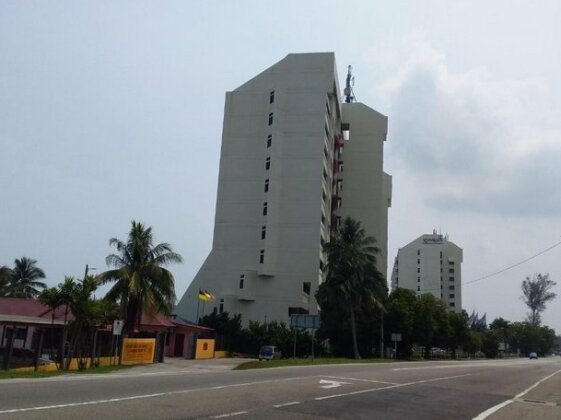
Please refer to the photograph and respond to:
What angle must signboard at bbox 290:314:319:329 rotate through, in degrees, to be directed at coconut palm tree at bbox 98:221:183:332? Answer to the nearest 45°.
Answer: approximately 90° to its right

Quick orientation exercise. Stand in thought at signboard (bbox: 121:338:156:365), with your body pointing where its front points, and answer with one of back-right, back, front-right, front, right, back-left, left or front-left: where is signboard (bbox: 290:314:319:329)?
left

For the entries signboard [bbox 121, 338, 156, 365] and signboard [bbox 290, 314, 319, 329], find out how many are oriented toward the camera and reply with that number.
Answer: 2

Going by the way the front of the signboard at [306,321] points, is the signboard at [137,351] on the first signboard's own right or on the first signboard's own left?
on the first signboard's own right

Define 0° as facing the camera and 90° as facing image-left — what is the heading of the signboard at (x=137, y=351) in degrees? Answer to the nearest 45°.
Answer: approximately 0°
